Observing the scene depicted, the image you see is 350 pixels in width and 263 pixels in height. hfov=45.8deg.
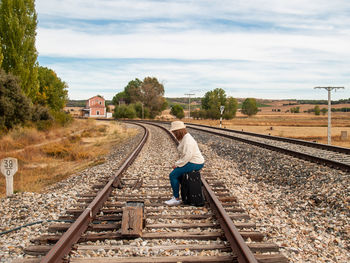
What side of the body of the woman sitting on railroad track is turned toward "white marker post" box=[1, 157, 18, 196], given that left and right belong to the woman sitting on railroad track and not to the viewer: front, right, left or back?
front

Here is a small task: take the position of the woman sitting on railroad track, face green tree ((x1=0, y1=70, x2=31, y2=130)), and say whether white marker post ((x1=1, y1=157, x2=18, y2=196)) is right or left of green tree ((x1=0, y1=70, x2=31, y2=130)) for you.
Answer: left

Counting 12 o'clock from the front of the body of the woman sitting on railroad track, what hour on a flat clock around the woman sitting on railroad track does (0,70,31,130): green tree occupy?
The green tree is roughly at 2 o'clock from the woman sitting on railroad track.

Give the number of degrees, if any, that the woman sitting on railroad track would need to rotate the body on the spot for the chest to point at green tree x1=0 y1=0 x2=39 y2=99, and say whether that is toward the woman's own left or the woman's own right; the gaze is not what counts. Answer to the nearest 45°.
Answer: approximately 45° to the woman's own right

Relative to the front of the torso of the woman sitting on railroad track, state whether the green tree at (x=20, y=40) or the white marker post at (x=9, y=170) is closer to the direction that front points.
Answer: the white marker post

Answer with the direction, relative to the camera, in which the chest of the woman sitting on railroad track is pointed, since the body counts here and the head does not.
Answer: to the viewer's left
